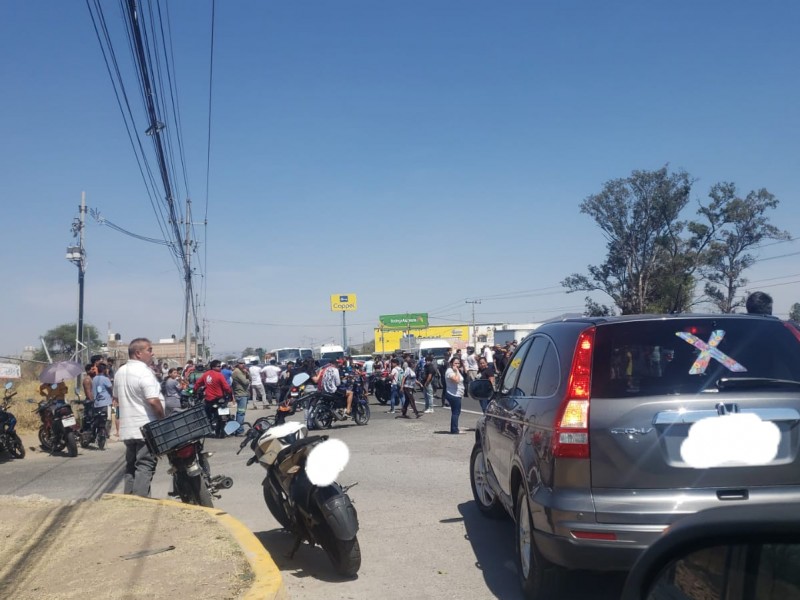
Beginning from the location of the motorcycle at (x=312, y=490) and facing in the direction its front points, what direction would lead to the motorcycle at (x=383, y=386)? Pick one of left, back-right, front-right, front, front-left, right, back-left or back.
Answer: front-right
